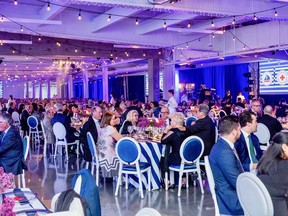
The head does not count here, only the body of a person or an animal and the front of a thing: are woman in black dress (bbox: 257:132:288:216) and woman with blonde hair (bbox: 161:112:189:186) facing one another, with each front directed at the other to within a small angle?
no

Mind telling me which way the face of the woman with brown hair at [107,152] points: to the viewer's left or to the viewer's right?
to the viewer's right

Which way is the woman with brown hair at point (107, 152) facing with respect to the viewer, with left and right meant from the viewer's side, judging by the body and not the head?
facing away from the viewer and to the right of the viewer

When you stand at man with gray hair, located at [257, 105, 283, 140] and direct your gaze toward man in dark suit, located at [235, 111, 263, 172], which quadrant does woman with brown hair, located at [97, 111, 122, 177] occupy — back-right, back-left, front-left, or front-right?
front-right

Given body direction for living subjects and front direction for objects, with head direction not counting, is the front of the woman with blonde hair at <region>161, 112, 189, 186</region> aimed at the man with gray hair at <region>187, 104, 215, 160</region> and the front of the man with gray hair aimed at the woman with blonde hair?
no

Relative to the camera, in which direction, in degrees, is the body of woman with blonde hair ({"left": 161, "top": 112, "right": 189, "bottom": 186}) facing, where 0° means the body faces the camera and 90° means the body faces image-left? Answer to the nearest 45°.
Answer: approximately 135°

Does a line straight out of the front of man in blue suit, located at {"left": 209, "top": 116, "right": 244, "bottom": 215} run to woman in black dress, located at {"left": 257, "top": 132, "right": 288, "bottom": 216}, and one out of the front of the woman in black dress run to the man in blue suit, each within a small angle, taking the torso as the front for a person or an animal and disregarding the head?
no

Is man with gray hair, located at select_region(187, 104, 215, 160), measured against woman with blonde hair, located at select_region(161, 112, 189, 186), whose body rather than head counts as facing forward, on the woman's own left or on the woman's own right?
on the woman's own right

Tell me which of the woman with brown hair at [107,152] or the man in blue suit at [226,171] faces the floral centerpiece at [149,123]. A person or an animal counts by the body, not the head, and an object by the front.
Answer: the woman with brown hair

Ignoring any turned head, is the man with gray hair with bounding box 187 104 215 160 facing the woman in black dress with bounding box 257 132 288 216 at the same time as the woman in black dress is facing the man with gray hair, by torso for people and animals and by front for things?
no

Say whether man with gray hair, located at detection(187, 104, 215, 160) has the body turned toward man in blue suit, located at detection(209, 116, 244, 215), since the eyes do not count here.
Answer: no

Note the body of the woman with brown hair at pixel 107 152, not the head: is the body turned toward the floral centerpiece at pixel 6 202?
no

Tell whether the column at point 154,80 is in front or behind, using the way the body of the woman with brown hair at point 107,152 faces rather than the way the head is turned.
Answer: in front
